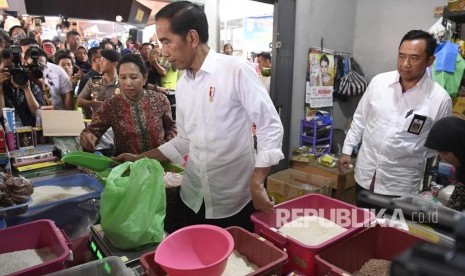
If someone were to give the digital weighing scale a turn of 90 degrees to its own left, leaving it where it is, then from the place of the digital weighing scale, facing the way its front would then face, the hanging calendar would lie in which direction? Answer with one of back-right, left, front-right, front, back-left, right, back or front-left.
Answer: left

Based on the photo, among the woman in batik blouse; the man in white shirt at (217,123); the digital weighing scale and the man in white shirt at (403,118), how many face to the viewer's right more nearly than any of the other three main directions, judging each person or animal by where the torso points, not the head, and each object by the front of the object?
0

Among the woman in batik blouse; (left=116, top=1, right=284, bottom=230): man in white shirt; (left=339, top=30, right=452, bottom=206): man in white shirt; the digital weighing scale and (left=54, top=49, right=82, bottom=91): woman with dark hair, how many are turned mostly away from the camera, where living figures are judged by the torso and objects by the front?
0

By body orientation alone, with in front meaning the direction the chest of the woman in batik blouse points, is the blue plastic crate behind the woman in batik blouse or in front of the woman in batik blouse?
in front

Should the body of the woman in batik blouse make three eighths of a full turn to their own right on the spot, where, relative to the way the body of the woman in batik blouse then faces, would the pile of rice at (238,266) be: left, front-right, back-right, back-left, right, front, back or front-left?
back-left

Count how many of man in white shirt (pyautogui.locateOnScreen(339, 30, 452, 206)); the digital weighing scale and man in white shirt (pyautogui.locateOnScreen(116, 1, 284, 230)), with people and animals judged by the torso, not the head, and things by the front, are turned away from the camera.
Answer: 0

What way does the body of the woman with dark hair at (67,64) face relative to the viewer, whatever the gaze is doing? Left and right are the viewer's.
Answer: facing the viewer and to the right of the viewer

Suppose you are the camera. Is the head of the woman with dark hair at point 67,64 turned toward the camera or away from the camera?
toward the camera

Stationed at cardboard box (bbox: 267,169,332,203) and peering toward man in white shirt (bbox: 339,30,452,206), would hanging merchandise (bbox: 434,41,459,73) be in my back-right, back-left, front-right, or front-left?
front-left

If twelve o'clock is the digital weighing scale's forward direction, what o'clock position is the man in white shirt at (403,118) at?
The man in white shirt is roughly at 7 o'clock from the digital weighing scale.

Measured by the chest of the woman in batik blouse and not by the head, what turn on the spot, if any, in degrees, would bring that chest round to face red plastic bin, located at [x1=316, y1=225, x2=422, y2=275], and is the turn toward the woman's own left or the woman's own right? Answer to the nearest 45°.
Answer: approximately 45° to the woman's own left

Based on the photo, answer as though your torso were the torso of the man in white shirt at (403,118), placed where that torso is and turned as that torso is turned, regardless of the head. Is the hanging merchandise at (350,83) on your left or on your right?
on your right

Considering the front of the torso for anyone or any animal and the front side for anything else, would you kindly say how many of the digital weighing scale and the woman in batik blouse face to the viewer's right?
0

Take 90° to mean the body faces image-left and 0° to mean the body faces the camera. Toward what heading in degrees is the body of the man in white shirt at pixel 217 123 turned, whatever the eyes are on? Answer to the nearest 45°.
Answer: approximately 45°

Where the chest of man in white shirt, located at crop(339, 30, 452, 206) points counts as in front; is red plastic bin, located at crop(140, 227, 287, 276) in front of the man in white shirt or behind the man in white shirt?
in front

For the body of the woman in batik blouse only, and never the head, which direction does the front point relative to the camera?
toward the camera
